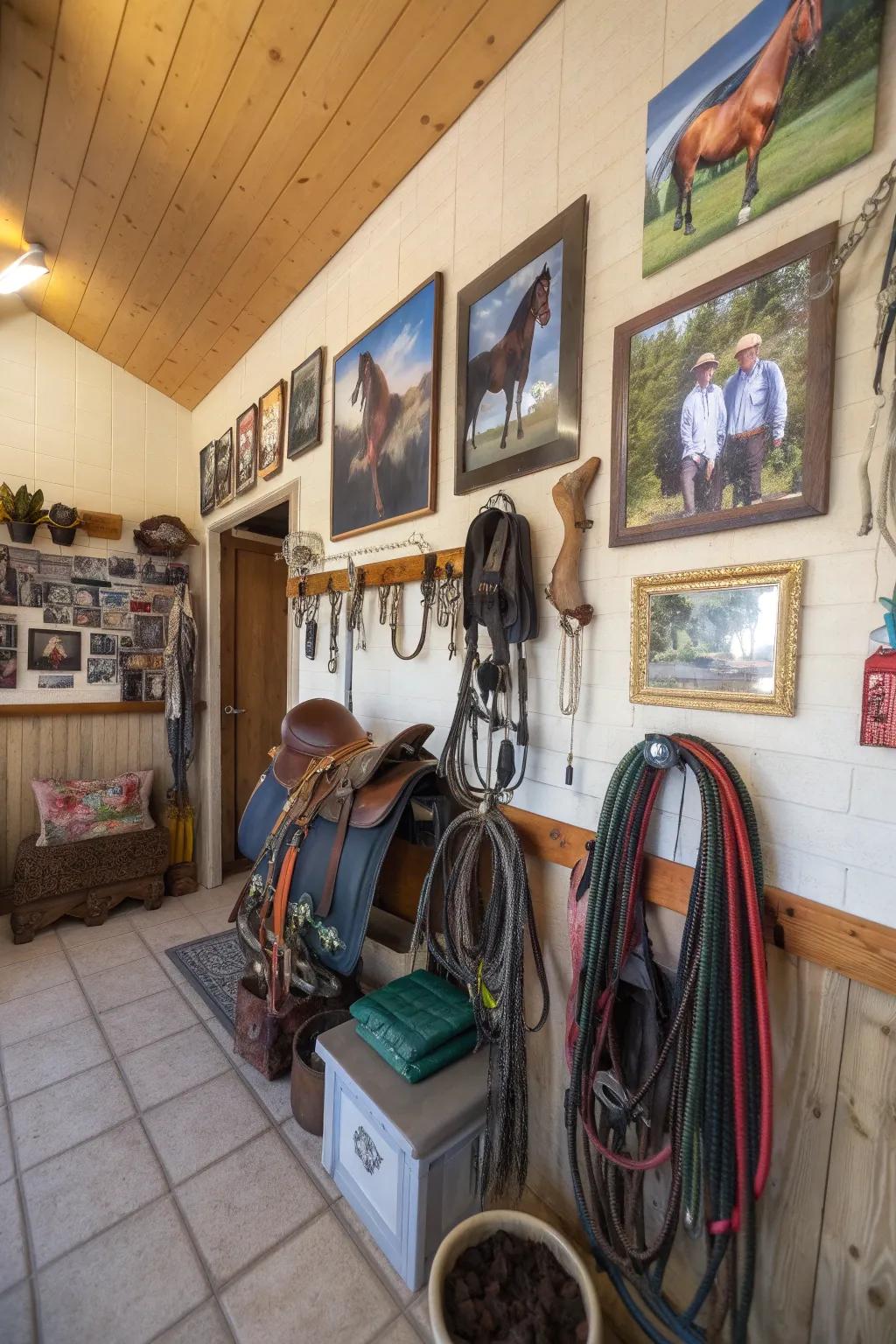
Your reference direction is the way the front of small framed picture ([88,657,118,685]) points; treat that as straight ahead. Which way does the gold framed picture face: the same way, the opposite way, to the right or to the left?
to the right

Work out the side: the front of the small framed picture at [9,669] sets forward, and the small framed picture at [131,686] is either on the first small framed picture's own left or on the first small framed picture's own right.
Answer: on the first small framed picture's own left

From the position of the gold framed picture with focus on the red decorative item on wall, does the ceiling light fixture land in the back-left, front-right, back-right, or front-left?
back-right

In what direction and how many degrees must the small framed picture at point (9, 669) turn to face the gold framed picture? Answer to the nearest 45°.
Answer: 0° — it already faces it

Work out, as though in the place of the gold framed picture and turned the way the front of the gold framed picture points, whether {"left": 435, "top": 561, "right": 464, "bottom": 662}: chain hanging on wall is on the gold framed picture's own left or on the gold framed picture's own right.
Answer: on the gold framed picture's own right

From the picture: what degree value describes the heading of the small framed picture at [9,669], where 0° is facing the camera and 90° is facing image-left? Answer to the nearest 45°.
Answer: approximately 0°

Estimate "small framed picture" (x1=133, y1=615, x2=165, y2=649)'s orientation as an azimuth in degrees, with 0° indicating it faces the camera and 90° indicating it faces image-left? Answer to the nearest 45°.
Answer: approximately 0°

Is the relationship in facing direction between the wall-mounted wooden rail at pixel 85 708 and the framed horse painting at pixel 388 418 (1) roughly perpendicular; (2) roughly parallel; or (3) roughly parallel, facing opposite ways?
roughly perpendicular

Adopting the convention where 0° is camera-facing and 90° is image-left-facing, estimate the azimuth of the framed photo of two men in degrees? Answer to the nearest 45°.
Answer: approximately 45°
